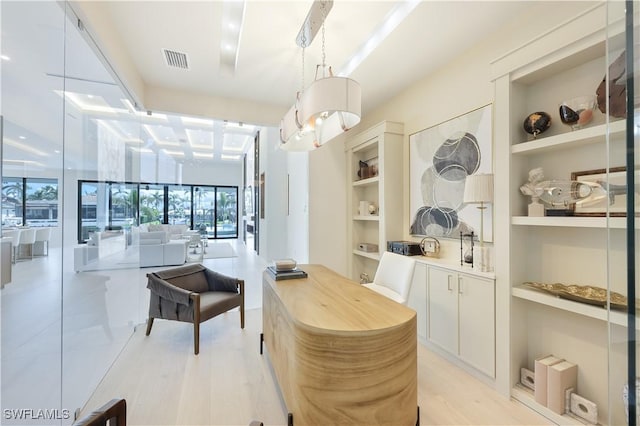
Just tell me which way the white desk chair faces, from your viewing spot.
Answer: facing the viewer and to the left of the viewer

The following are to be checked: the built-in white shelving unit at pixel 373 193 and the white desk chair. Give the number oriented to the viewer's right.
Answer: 0

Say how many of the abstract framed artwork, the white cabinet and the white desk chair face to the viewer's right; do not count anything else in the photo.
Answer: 0

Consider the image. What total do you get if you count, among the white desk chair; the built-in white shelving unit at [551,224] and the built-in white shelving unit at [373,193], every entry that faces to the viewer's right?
0

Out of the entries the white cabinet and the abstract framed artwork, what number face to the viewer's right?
0

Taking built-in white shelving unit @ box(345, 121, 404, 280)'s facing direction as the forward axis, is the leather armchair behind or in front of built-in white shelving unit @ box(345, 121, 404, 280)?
in front

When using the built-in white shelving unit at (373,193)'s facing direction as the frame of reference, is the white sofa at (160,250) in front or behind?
in front

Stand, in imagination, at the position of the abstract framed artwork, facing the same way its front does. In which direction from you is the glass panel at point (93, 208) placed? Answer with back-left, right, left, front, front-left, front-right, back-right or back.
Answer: front

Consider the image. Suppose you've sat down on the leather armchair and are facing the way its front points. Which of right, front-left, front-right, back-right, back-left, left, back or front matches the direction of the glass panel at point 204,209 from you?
back-left
